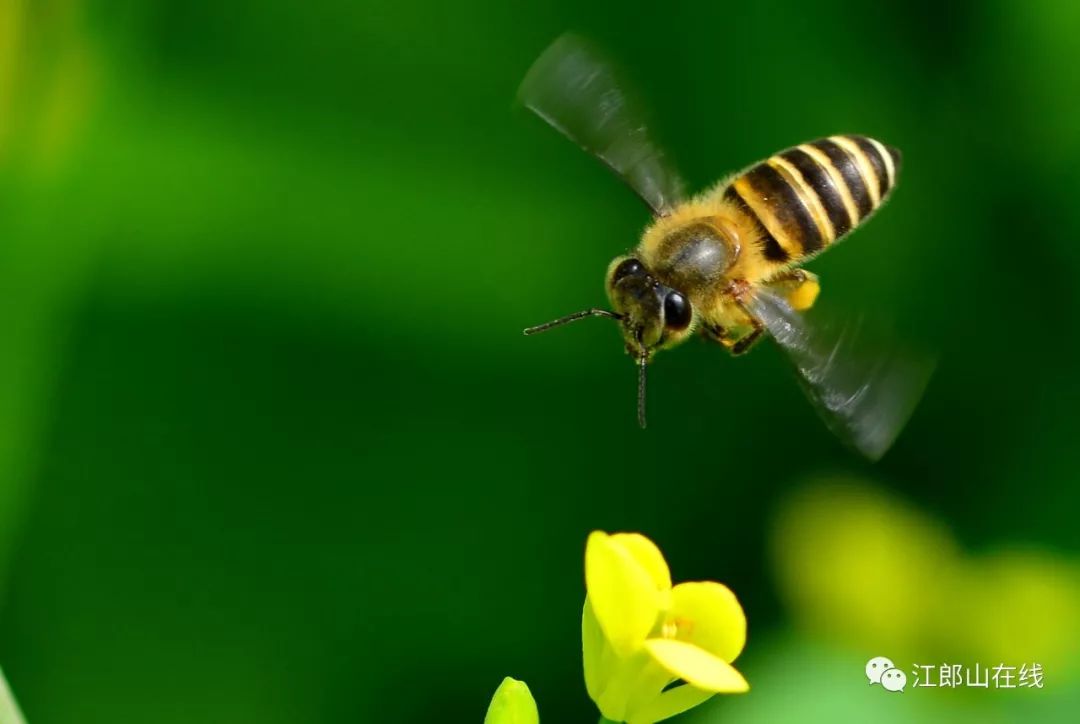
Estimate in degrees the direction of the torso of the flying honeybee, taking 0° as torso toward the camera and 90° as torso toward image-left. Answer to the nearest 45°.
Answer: approximately 45°
